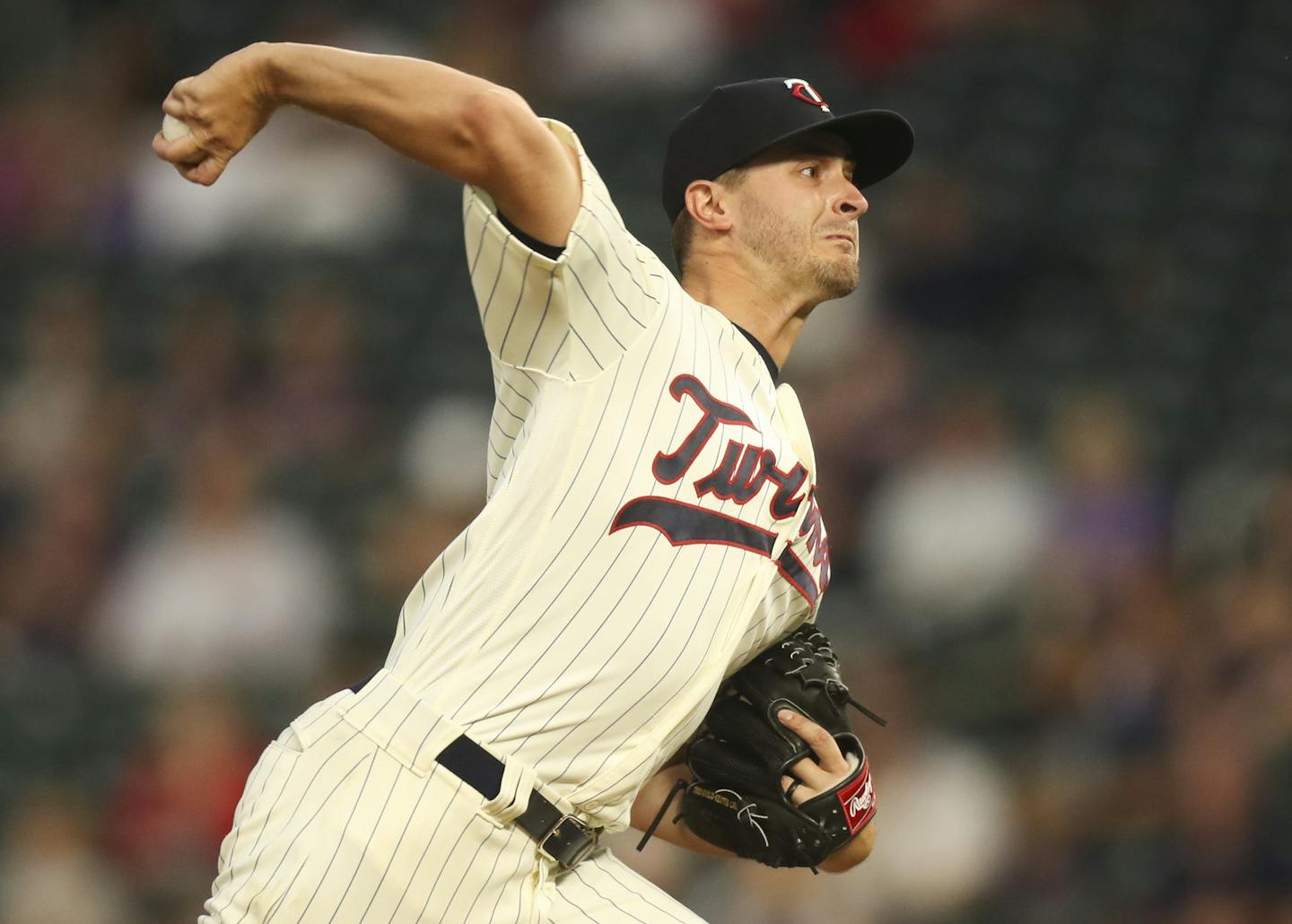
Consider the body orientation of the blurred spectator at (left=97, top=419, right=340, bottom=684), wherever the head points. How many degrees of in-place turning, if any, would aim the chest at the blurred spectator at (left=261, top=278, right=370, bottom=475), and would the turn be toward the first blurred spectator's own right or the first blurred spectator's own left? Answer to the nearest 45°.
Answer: approximately 135° to the first blurred spectator's own left

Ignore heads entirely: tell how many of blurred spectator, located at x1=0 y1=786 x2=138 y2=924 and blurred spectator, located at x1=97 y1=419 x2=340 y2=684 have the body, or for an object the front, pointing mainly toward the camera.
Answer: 2

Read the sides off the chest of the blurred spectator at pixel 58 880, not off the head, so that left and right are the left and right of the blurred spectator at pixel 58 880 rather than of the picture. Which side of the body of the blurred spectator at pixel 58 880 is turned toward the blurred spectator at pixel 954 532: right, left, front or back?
left

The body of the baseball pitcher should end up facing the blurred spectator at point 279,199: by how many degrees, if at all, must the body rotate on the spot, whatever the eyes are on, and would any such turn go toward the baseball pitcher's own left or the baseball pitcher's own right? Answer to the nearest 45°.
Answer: approximately 135° to the baseball pitcher's own left

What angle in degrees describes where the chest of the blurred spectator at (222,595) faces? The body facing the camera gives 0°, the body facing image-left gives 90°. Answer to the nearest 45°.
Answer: approximately 0°

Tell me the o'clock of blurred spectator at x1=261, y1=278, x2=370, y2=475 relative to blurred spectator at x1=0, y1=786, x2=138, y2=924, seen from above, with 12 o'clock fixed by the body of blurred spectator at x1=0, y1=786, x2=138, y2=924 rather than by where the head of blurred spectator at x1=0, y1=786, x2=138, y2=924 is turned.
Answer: blurred spectator at x1=261, y1=278, x2=370, y2=475 is roughly at 8 o'clock from blurred spectator at x1=0, y1=786, x2=138, y2=924.

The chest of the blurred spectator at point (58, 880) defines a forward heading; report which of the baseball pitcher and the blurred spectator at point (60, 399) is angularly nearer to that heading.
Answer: the baseball pitcher
